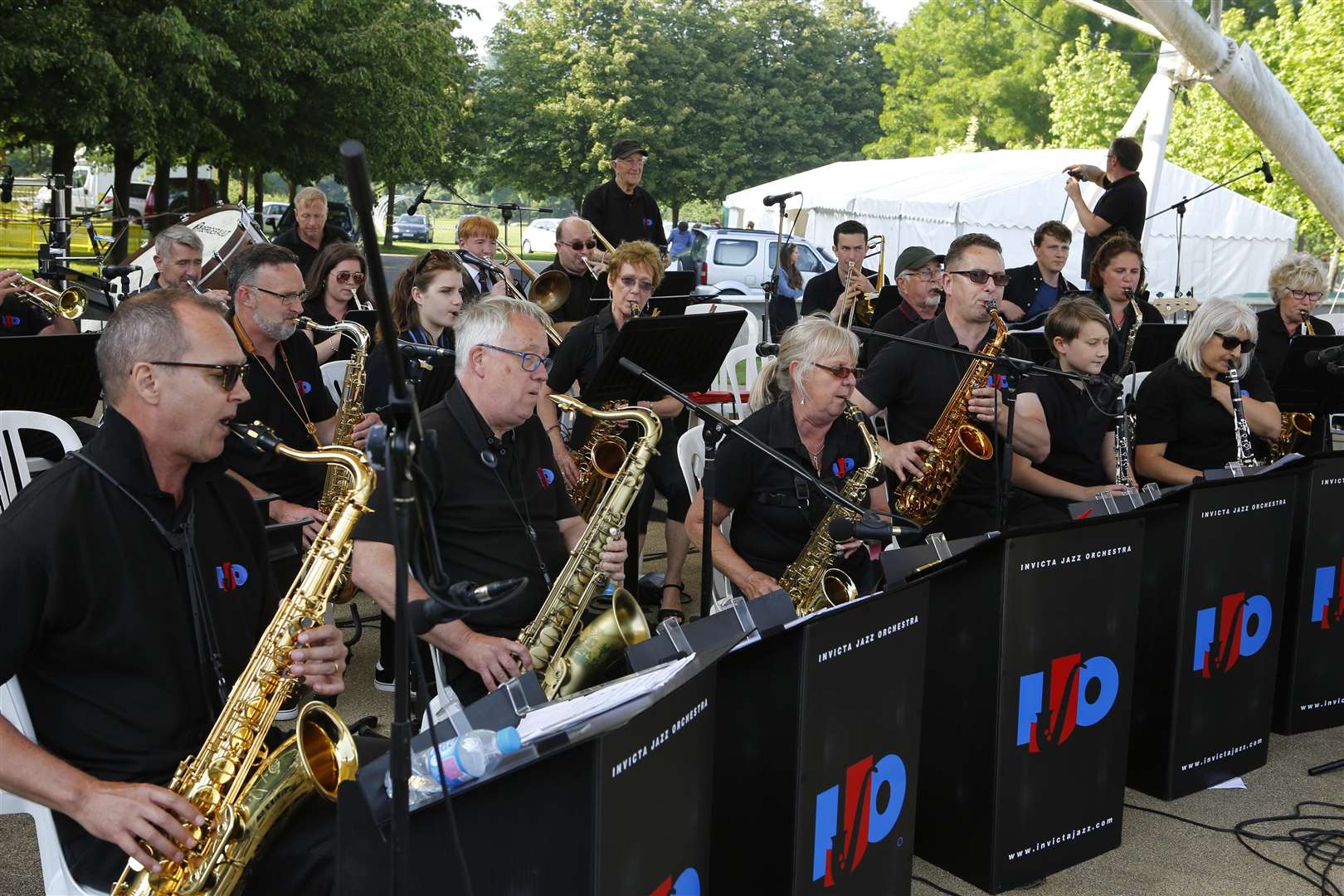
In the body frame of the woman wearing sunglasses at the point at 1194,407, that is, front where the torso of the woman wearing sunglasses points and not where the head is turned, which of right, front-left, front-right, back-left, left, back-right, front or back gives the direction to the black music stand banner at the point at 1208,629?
front-right

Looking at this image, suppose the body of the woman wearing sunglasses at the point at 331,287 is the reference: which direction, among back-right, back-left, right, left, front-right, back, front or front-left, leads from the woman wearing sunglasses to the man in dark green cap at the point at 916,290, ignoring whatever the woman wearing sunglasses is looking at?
front-left

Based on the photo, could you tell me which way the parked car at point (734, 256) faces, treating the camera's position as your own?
facing to the right of the viewer

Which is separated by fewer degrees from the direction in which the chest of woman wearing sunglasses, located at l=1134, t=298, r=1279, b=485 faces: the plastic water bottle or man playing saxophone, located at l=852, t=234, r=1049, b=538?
the plastic water bottle

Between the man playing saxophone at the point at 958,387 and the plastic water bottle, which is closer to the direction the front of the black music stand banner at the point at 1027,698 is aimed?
the plastic water bottle

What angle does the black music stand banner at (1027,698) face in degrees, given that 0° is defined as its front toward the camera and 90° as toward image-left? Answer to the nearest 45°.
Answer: approximately 315°

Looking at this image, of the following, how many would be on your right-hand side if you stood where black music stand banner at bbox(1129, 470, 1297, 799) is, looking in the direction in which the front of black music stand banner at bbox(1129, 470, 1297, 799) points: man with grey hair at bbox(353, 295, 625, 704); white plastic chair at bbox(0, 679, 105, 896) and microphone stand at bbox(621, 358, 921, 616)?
3

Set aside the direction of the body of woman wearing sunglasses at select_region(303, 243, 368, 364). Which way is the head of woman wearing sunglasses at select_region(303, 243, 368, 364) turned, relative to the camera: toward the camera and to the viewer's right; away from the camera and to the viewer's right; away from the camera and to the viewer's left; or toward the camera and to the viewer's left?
toward the camera and to the viewer's right

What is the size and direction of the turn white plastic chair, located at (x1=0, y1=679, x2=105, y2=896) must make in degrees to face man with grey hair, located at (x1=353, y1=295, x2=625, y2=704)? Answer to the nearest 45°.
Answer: approximately 90° to its left

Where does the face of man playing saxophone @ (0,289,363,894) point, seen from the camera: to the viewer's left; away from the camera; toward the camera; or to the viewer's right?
to the viewer's right

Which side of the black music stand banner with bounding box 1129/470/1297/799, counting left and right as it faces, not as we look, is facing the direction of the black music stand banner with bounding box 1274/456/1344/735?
left
